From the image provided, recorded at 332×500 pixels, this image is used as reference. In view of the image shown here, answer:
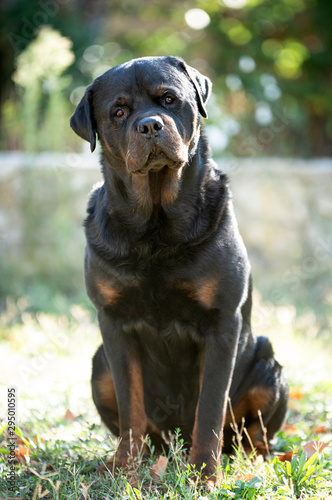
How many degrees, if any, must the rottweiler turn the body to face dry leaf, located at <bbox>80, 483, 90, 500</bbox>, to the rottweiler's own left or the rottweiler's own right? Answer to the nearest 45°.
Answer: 0° — it already faces it

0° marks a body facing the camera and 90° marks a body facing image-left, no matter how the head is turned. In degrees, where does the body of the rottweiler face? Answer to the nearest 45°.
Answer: approximately 0°

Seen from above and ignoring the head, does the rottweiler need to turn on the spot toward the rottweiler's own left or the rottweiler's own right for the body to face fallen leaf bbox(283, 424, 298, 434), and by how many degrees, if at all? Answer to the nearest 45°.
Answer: approximately 135° to the rottweiler's own left

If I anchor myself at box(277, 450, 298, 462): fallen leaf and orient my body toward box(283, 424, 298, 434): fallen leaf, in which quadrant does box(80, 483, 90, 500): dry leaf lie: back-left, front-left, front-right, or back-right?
back-left
